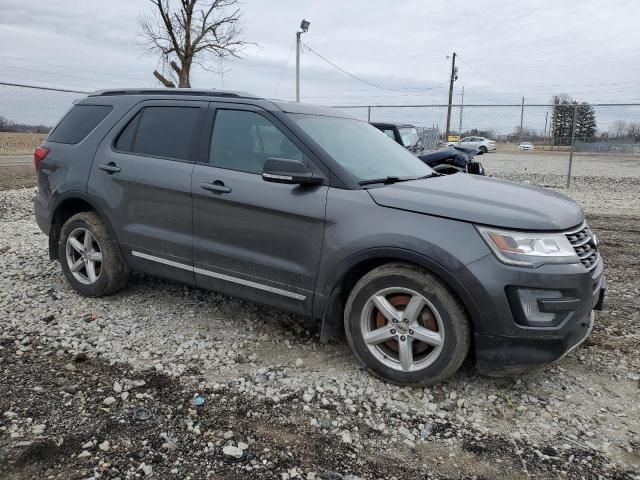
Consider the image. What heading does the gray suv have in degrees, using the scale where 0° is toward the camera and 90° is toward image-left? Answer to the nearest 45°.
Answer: approximately 315°

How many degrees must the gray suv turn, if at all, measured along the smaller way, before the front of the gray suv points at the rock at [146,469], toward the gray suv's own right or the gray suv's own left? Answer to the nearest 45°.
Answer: approximately 90° to the gray suv's own right

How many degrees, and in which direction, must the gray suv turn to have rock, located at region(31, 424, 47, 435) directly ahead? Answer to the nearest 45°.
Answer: approximately 90° to its right

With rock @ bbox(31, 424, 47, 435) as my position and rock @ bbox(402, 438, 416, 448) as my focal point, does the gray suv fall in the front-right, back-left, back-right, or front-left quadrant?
front-left

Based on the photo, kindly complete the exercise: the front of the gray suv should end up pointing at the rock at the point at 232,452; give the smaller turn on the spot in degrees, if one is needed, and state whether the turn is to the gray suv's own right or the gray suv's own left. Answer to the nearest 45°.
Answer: approximately 45° to the gray suv's own right
